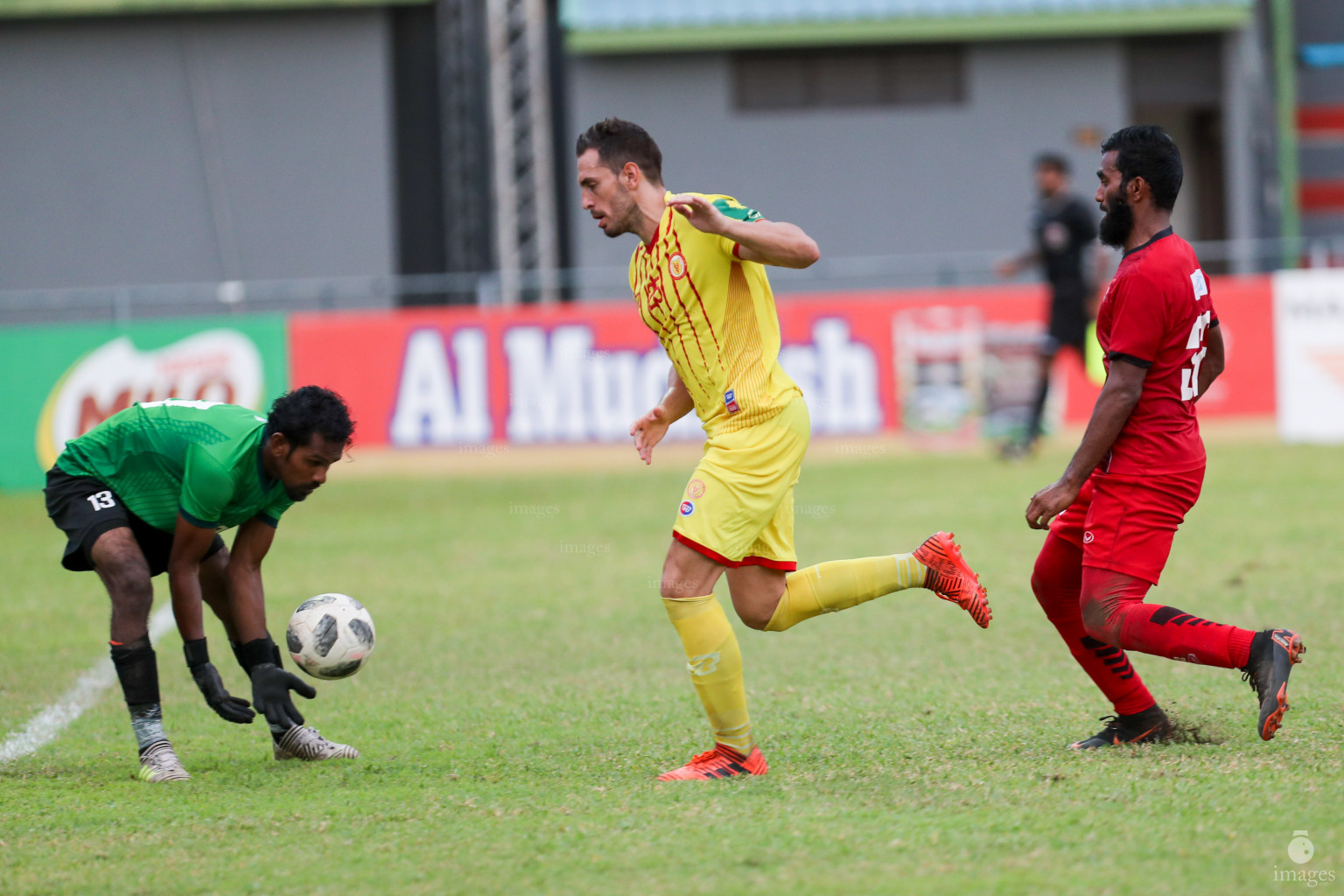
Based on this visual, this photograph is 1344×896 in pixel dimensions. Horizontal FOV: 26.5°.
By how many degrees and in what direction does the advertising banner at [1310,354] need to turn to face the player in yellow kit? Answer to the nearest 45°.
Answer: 0° — it already faces them

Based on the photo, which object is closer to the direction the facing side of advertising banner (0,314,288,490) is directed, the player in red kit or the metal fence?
the player in red kit

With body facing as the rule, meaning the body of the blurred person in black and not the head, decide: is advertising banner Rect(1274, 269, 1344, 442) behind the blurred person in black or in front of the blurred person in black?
behind

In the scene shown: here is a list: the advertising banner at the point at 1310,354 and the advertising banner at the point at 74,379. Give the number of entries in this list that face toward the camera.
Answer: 2

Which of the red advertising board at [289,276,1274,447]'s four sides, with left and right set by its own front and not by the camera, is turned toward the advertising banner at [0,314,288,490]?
right

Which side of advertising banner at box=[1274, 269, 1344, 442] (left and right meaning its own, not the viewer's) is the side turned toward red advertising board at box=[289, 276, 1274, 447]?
right

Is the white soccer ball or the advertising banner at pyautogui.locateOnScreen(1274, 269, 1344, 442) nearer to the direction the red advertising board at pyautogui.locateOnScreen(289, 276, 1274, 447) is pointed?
the white soccer ball

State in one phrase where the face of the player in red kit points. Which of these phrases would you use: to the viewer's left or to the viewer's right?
to the viewer's left

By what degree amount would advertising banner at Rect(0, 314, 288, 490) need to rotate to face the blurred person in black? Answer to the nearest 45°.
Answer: approximately 45° to its left

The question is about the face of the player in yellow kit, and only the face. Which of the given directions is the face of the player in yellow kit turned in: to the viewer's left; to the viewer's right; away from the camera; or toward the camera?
to the viewer's left
